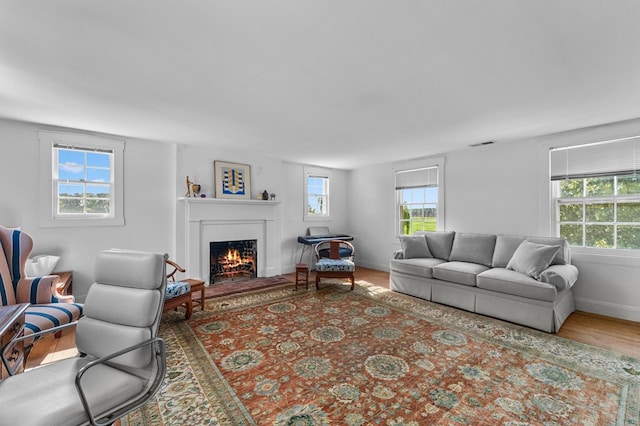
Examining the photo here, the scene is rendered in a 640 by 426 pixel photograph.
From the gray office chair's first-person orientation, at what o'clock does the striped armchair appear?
The striped armchair is roughly at 4 o'clock from the gray office chair.

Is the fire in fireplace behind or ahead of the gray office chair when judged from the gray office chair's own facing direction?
behind

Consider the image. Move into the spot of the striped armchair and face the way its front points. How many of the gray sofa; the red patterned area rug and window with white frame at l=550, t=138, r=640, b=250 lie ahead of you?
3

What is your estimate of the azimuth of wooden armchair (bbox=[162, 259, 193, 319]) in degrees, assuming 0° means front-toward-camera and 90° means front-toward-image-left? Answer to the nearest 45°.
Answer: approximately 315°

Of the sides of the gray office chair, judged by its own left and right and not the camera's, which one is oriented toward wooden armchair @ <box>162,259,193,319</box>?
back

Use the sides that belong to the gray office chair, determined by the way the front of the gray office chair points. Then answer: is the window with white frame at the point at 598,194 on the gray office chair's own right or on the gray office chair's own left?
on the gray office chair's own left

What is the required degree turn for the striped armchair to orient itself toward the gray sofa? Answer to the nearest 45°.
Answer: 0° — it already faces it
